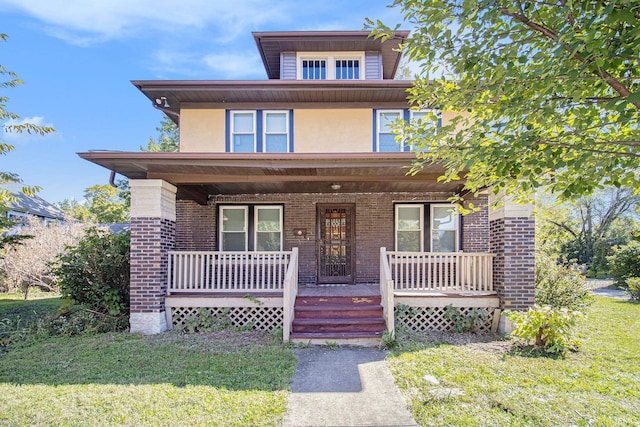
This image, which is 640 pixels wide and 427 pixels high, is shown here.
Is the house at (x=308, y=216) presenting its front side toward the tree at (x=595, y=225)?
no

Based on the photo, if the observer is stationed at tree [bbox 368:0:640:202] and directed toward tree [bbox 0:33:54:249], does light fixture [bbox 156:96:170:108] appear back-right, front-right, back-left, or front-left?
front-right

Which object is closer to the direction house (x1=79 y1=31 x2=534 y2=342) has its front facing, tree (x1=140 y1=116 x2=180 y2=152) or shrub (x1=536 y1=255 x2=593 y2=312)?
the shrub

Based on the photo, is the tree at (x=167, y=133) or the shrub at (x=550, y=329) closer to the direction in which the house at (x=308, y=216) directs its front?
the shrub

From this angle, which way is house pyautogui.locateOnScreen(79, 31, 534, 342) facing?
toward the camera

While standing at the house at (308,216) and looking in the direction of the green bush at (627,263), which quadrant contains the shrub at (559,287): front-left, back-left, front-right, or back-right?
front-right

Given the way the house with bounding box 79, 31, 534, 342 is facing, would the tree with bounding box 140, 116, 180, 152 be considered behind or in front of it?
behind

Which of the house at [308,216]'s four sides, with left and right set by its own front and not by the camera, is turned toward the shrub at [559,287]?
left

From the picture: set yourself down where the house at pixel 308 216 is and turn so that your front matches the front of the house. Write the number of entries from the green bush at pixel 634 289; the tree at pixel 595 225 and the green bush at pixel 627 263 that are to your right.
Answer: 0
